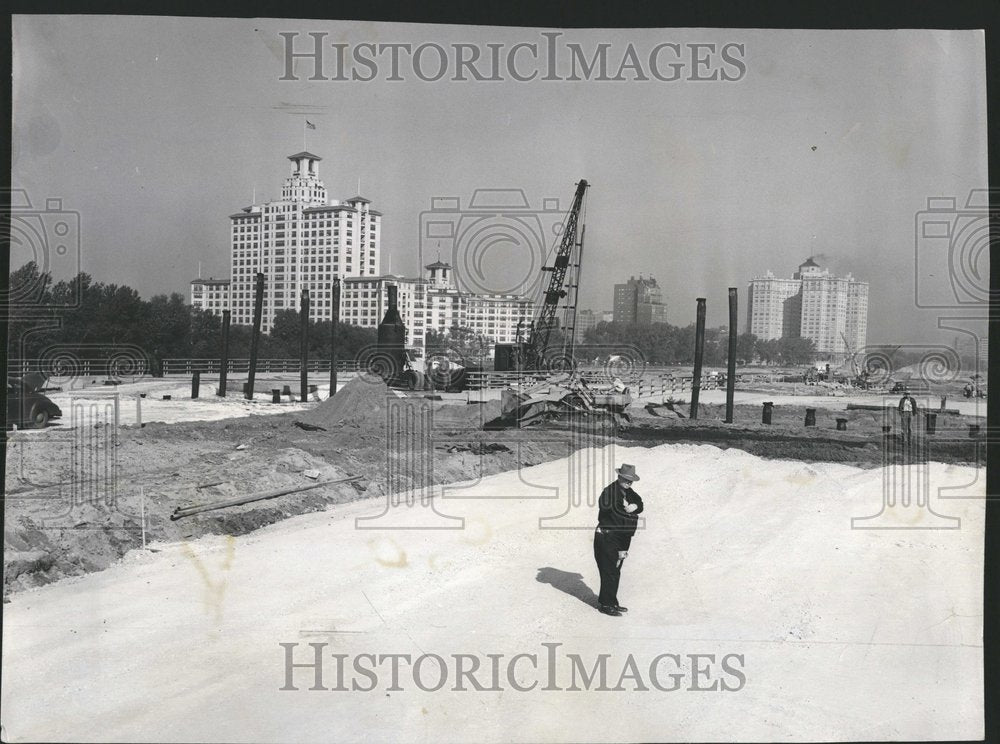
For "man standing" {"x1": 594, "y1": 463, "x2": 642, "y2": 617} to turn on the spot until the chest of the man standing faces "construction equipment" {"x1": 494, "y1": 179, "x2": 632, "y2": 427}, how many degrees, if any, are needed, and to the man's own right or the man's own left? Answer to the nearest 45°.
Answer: approximately 135° to the man's own left

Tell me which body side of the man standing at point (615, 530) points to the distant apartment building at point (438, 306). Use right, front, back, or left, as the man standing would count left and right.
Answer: back

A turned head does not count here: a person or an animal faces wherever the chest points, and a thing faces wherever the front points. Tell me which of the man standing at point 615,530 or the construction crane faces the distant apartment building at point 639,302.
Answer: the construction crane

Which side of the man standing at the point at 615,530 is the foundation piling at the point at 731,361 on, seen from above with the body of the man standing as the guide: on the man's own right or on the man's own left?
on the man's own left

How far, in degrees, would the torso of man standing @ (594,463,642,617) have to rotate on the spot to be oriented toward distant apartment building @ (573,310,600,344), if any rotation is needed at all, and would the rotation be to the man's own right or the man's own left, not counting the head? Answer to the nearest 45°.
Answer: approximately 135° to the man's own left

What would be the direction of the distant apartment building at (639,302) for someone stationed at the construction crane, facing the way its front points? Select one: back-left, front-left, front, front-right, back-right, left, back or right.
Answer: front

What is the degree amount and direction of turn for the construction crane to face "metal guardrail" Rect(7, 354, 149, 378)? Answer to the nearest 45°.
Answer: approximately 180°

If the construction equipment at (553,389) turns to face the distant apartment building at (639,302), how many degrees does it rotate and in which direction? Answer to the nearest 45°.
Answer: approximately 45° to its right

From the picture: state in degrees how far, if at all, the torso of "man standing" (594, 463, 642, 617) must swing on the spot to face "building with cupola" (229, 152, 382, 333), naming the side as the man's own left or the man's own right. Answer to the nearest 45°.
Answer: approximately 180°

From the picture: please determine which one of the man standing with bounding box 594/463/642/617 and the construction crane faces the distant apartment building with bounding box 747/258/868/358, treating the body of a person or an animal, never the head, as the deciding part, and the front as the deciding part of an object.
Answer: the construction crane

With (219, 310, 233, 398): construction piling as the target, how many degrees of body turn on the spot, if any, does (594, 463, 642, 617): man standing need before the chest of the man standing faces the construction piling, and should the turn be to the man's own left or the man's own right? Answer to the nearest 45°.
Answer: approximately 180°

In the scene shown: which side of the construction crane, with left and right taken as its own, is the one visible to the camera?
right
